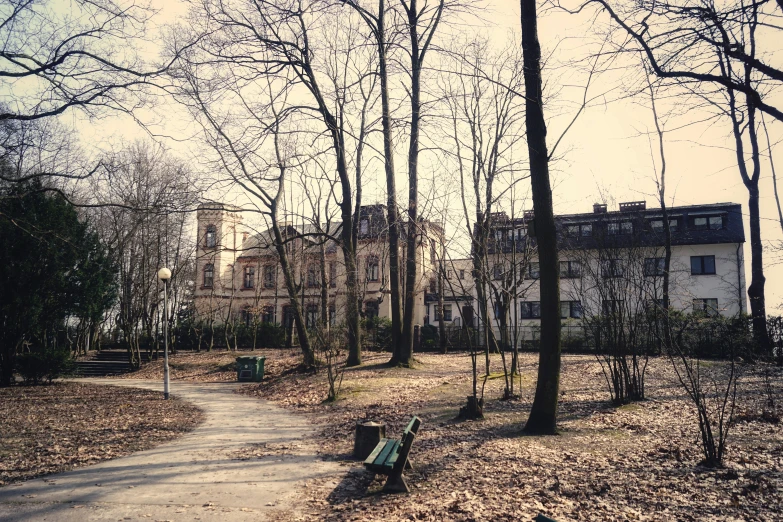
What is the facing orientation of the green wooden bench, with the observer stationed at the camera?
facing to the left of the viewer

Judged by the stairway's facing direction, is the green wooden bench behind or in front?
in front

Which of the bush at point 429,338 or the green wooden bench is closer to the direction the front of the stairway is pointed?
the green wooden bench

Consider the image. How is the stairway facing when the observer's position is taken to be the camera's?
facing the viewer

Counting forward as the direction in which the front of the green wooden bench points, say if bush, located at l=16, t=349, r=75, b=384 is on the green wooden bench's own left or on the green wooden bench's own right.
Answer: on the green wooden bench's own right

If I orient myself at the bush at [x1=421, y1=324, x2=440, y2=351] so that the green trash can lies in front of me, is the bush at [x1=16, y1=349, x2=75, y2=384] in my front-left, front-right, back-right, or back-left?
front-right

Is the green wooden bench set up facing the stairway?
no

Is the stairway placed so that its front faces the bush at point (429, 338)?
no

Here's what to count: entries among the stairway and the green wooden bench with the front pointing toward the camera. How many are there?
1

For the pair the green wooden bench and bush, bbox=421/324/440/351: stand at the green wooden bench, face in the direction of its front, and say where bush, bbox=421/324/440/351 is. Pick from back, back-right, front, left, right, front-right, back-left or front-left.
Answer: right
